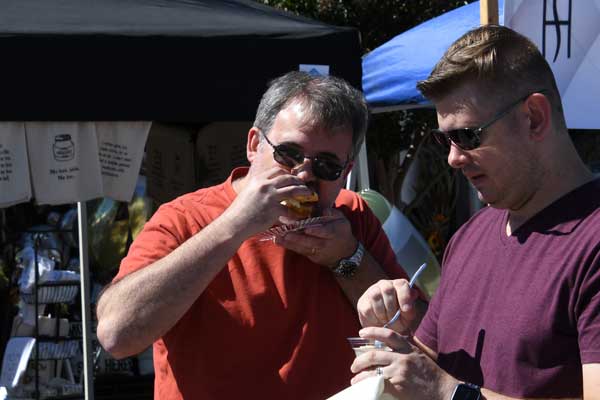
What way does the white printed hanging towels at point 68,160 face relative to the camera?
toward the camera

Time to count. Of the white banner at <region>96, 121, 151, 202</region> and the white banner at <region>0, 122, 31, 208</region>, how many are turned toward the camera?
2

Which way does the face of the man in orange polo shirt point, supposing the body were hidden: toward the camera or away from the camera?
toward the camera

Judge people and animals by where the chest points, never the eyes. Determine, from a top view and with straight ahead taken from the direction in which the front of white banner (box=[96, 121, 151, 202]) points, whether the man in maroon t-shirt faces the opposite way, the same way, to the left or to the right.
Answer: to the right

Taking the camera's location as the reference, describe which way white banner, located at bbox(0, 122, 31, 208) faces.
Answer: facing the viewer

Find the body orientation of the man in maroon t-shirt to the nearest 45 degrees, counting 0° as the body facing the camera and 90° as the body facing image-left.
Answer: approximately 45°

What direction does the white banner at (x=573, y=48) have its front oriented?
toward the camera

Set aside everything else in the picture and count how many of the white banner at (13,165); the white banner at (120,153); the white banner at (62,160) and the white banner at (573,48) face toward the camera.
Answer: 4

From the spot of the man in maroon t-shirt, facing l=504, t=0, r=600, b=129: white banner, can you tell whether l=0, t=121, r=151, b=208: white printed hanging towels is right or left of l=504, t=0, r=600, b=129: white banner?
left

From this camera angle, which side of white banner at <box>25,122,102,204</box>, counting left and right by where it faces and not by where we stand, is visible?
front

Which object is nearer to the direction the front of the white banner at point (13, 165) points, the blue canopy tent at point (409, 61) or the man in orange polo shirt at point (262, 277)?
the man in orange polo shirt
